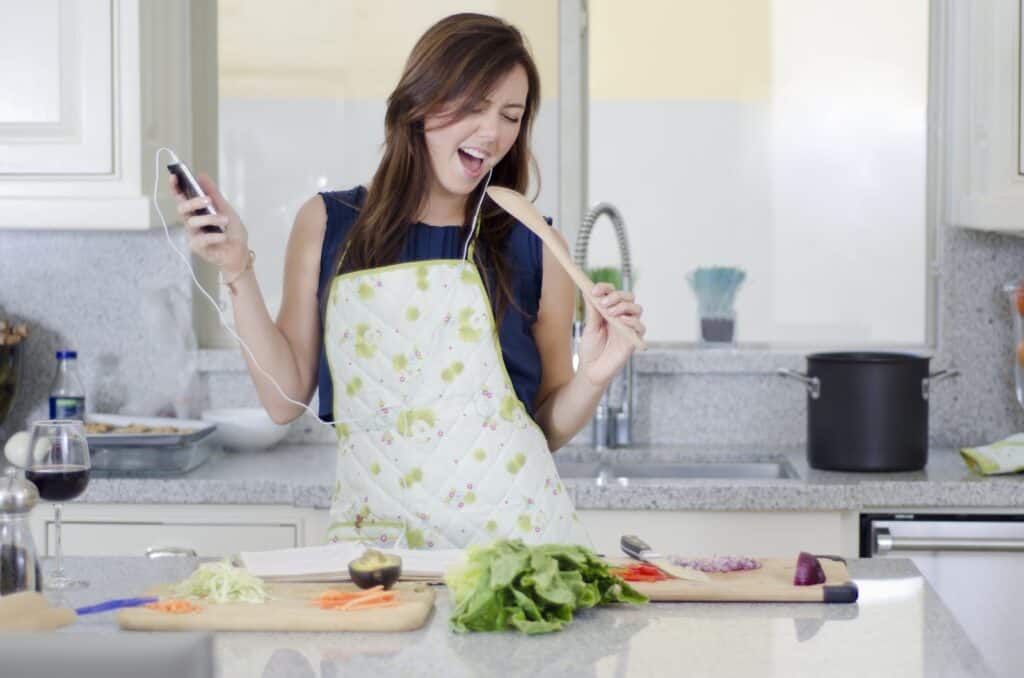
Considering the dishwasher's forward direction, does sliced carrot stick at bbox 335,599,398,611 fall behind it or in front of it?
in front

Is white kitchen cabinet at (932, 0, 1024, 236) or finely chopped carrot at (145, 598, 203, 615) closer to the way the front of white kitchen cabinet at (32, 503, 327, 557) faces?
the finely chopped carrot

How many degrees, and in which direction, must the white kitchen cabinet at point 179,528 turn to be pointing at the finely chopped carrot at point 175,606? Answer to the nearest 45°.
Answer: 0° — it already faces it

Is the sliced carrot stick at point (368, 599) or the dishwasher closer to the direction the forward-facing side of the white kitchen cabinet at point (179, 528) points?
the sliced carrot stick

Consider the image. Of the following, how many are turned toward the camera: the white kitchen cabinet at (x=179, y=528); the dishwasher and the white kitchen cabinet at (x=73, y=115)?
3

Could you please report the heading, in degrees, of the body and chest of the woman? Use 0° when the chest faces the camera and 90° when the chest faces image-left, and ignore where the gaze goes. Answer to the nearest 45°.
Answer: approximately 0°

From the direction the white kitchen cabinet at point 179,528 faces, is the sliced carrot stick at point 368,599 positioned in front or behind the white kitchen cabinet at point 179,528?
in front

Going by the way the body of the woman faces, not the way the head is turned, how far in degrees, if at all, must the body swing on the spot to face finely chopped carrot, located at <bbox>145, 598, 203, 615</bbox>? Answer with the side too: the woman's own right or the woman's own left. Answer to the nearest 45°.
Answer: approximately 45° to the woman's own right

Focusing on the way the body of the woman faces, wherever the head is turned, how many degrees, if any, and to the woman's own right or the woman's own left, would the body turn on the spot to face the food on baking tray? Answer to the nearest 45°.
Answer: approximately 135° to the woman's own right

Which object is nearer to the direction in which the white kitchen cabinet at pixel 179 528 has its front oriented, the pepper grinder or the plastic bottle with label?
the pepper grinder

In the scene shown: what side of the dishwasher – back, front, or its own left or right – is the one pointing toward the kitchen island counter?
front

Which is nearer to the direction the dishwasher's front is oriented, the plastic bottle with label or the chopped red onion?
the chopped red onion

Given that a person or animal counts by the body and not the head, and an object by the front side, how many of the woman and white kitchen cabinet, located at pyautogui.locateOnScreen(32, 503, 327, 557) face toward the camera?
2

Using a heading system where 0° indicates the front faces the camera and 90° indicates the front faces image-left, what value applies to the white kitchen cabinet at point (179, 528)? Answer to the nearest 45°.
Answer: approximately 0°

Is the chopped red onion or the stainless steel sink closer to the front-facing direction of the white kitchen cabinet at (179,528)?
the chopped red onion
